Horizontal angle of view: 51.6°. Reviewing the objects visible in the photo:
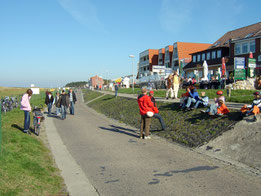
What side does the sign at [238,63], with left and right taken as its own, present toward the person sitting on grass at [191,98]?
front

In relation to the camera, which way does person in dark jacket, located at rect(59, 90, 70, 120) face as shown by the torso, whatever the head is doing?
toward the camera

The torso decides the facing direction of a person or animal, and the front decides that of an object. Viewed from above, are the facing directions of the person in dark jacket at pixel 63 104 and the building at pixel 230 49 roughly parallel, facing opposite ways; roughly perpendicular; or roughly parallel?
roughly perpendicular

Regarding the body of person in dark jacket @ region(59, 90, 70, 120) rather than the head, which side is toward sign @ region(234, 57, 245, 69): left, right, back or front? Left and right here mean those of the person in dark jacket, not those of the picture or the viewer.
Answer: left

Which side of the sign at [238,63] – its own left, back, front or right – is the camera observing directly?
front

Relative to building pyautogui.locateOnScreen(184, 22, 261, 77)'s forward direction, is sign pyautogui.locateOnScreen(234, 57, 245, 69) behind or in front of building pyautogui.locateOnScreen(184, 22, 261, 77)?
in front

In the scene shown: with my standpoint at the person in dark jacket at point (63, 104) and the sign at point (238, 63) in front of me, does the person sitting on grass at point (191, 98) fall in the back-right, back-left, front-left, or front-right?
front-right

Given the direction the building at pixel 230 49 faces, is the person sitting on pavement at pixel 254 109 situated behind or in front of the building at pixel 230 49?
in front

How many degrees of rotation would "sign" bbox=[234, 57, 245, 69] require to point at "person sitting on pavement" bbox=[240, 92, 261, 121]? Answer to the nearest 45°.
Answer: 0° — it already faces them

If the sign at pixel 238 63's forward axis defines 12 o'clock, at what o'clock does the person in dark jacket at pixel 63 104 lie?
The person in dark jacket is roughly at 2 o'clock from the sign.

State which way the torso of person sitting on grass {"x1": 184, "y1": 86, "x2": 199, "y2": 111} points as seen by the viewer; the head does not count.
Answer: to the viewer's left

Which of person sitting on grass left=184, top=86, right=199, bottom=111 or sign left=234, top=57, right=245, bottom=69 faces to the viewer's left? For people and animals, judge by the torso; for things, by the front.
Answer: the person sitting on grass

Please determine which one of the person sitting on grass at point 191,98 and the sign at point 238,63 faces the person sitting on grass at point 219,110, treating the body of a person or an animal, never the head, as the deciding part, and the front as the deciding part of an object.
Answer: the sign
